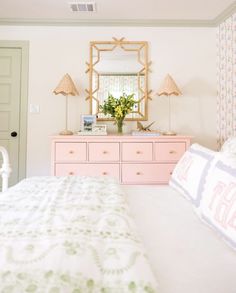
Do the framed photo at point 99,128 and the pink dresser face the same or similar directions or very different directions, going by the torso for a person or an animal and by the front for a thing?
same or similar directions

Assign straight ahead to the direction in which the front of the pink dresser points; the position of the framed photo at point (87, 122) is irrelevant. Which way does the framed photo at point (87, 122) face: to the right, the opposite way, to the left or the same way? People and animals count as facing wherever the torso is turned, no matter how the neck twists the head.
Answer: the same way

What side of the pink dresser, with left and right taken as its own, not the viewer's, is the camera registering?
front

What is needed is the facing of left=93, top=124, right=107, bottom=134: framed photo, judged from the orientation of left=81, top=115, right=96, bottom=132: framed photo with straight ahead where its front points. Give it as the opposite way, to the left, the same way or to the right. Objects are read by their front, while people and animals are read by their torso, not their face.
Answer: the same way

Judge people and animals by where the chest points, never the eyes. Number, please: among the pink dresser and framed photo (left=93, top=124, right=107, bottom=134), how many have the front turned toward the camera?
2

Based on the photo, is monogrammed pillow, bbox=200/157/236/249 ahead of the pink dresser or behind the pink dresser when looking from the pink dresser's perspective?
ahead

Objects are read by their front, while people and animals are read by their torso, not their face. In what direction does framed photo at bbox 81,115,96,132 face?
toward the camera

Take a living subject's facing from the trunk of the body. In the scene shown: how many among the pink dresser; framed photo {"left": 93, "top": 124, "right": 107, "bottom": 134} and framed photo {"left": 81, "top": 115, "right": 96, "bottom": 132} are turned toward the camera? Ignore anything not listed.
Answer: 3

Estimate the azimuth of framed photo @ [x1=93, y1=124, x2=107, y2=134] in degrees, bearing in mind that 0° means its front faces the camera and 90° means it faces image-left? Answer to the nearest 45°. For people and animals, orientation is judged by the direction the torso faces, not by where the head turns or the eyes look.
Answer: approximately 0°
